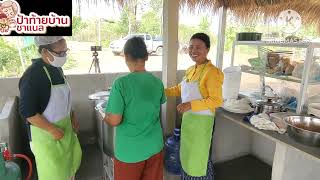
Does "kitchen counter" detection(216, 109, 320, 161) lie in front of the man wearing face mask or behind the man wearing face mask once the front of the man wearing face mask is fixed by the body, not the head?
in front

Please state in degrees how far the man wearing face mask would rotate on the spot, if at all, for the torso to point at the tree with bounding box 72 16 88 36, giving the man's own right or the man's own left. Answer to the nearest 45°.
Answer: approximately 135° to the man's own left

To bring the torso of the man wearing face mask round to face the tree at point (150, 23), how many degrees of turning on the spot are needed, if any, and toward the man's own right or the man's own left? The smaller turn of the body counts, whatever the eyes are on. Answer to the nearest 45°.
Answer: approximately 90° to the man's own left

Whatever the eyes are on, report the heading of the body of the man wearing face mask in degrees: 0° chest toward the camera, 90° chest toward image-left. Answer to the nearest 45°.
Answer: approximately 315°

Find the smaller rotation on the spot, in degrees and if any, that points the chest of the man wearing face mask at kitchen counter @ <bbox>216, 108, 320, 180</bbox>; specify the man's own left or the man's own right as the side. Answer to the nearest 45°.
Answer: approximately 45° to the man's own left

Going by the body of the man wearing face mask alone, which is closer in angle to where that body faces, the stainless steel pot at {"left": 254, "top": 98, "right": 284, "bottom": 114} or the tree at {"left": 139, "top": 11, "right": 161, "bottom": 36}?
the stainless steel pot

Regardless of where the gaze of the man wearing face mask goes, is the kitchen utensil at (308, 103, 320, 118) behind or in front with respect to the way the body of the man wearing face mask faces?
in front
